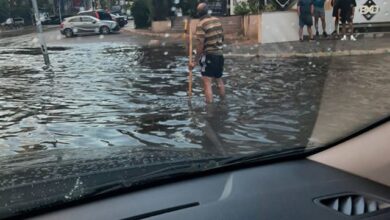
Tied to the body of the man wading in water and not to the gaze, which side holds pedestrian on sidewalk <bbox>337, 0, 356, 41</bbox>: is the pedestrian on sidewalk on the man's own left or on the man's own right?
on the man's own right

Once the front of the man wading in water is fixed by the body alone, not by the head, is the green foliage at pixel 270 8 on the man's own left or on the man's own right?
on the man's own right

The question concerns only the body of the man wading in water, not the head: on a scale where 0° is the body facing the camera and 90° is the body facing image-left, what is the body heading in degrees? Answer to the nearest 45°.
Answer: approximately 135°

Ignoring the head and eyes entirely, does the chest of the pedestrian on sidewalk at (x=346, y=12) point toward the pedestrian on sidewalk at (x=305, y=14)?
no

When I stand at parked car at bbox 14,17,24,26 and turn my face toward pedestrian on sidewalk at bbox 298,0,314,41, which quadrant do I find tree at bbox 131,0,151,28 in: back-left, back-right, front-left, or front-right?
front-left

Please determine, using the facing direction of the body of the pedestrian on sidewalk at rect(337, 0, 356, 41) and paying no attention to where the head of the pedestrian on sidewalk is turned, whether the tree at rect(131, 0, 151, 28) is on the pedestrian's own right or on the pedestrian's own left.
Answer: on the pedestrian's own right

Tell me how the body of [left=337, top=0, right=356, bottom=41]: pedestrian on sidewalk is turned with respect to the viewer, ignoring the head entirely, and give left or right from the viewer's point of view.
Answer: facing the viewer

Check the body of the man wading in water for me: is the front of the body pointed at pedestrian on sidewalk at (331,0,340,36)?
no

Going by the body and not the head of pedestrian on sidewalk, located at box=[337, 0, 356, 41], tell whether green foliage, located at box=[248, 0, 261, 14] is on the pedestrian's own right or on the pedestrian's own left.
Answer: on the pedestrian's own right
